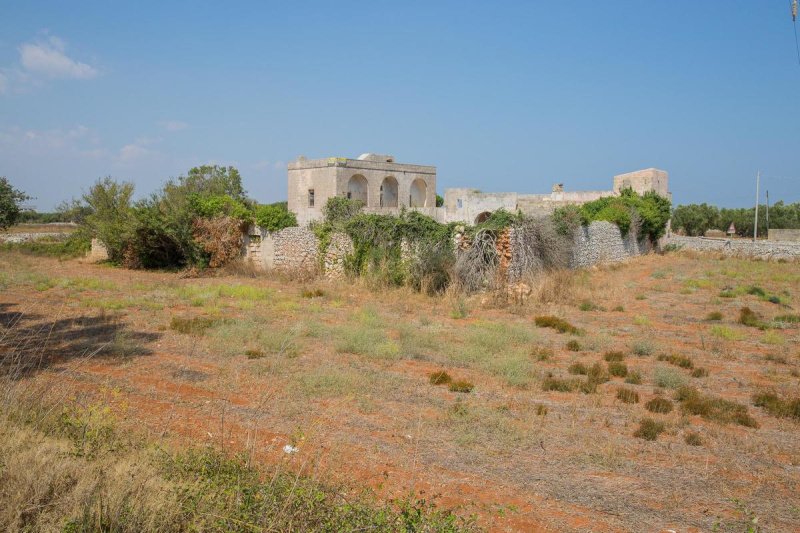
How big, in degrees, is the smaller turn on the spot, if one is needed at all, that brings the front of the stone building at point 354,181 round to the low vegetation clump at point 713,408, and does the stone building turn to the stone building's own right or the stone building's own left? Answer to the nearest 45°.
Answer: approximately 45° to the stone building's own right

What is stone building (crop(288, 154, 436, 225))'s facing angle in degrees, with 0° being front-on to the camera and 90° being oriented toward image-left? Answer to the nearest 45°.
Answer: approximately 315°

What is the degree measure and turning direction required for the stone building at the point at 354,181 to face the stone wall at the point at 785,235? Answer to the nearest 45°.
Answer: approximately 45° to its left

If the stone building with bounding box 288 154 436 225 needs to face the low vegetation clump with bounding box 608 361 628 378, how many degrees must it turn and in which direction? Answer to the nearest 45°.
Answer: approximately 45° to its right

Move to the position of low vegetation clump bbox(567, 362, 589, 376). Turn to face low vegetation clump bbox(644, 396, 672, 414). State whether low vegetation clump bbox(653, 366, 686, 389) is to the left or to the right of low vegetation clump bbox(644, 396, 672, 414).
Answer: left

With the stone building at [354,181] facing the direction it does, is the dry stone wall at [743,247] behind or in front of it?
in front

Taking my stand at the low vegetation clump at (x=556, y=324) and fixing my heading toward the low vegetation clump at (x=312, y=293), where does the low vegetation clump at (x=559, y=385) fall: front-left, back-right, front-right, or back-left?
back-left

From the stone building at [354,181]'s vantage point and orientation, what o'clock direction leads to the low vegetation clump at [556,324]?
The low vegetation clump is roughly at 1 o'clock from the stone building.

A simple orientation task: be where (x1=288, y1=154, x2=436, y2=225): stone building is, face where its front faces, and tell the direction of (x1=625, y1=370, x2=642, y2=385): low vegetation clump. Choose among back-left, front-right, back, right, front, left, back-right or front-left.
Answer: front-right

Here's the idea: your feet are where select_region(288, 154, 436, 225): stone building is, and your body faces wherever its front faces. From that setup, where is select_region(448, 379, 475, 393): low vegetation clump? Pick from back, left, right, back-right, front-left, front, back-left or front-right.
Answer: front-right
